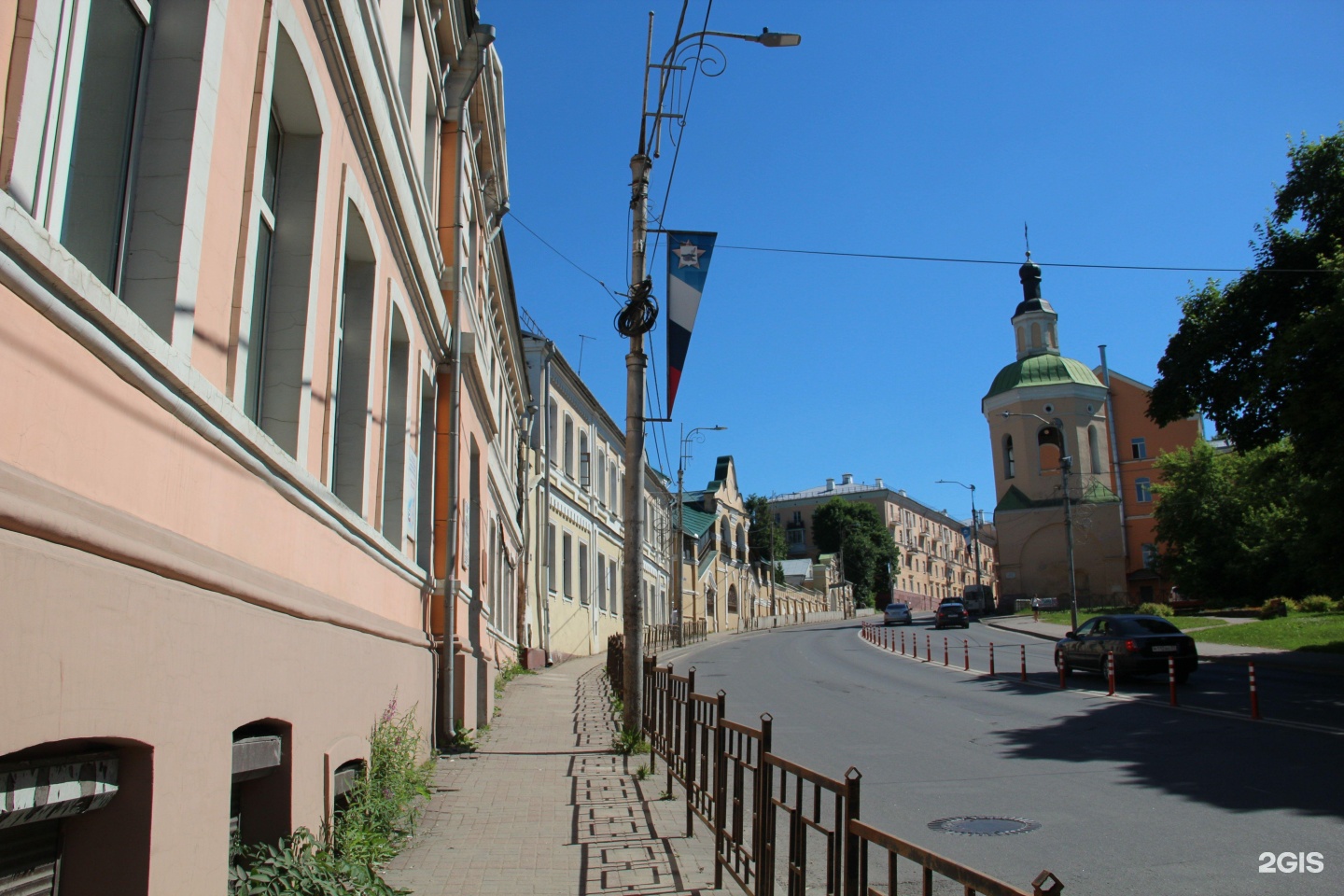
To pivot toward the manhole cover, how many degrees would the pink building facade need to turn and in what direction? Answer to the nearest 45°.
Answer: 0° — it already faces it

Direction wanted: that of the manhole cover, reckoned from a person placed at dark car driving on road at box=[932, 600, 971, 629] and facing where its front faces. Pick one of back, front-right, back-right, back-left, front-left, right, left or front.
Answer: back

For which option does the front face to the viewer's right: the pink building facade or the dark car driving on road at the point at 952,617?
the pink building facade

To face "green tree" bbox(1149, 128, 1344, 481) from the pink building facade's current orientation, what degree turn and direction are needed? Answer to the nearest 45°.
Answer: approximately 45° to its left

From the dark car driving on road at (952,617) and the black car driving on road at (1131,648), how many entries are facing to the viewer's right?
0

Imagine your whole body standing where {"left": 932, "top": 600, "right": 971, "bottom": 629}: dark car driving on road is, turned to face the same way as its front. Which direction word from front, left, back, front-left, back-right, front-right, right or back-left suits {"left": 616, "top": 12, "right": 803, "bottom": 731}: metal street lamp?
back

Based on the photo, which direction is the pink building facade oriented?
to the viewer's right

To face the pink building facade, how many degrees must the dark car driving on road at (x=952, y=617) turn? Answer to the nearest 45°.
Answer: approximately 180°

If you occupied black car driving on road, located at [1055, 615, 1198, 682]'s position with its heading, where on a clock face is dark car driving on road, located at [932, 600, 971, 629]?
dark car driving on road, located at [932, 600, 971, 629] is roughly at 1 o'clock from black car driving on road, located at [1055, 615, 1198, 682].

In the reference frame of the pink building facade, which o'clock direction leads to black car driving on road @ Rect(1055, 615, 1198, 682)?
The black car driving on road is roughly at 11 o'clock from the pink building facade.

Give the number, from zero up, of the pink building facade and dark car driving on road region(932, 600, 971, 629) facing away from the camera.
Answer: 1

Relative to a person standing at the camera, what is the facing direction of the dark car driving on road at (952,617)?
facing away from the viewer

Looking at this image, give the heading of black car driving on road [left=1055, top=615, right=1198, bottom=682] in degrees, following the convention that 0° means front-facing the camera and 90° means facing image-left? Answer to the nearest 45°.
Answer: approximately 135°
